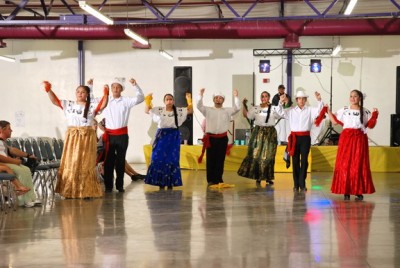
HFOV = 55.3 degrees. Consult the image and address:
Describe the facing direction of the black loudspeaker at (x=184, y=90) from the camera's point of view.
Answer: facing the viewer

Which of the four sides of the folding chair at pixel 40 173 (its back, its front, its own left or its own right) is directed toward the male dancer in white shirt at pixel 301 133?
front

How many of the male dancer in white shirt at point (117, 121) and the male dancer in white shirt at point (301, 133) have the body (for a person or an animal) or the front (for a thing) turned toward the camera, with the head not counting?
2

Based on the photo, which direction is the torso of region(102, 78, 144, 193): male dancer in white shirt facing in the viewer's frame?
toward the camera

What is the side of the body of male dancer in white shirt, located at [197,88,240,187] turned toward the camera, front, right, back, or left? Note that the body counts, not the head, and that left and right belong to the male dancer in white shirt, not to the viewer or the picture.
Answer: front

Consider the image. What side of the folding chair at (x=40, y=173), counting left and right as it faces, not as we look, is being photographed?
right

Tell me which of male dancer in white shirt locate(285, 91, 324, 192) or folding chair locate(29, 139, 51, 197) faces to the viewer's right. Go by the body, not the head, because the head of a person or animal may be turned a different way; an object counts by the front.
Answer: the folding chair

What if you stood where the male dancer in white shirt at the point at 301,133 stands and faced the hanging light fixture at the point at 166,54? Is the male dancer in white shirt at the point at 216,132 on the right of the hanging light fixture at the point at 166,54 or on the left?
left

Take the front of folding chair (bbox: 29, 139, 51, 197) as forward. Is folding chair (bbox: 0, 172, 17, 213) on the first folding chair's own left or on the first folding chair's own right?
on the first folding chair's own right

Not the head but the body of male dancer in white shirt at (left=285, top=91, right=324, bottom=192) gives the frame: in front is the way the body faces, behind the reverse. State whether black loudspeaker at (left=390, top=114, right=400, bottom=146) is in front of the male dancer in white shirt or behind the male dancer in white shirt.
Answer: behind
